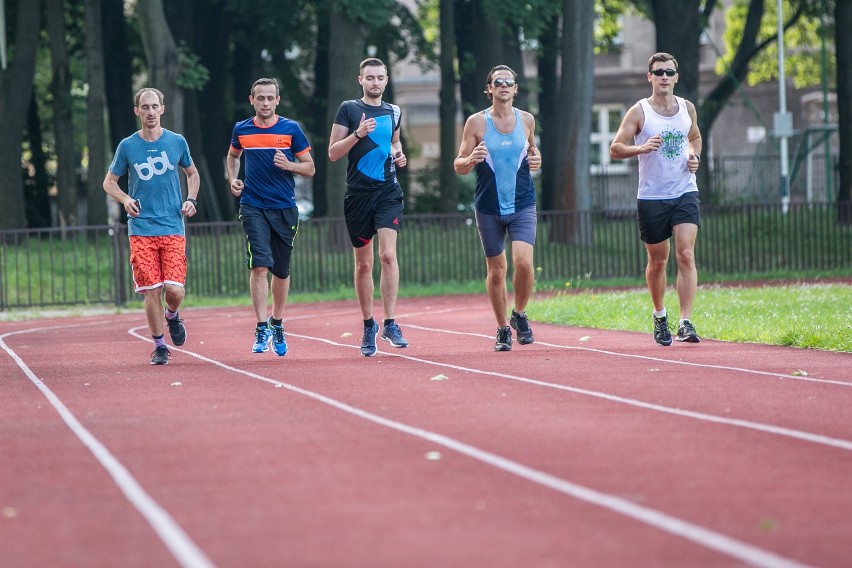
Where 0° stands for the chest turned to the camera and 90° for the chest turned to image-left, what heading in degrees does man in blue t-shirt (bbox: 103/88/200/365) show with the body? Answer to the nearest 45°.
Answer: approximately 0°

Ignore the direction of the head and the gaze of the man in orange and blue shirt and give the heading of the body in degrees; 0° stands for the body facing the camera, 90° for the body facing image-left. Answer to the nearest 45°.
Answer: approximately 0°

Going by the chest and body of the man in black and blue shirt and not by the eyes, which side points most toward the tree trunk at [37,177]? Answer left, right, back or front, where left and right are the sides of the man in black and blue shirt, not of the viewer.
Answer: back

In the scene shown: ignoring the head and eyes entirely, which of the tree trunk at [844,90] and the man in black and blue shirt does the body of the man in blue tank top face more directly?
the man in black and blue shirt

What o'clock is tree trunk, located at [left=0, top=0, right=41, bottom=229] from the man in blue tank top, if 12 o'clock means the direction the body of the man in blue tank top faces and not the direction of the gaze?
The tree trunk is roughly at 5 o'clock from the man in blue tank top.

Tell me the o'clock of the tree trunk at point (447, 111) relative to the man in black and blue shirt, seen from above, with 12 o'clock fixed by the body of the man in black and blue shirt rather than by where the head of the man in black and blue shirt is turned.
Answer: The tree trunk is roughly at 6 o'clock from the man in black and blue shirt.
